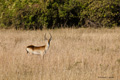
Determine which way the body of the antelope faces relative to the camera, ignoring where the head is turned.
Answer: to the viewer's right
